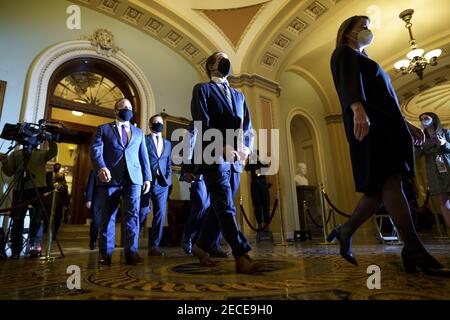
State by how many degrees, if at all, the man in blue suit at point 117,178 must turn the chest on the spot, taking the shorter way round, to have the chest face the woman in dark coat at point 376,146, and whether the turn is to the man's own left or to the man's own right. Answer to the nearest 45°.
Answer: approximately 45° to the man's own left

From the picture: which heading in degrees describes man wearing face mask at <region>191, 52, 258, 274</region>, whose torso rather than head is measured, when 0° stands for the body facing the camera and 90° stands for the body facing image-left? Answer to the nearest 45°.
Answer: approximately 315°

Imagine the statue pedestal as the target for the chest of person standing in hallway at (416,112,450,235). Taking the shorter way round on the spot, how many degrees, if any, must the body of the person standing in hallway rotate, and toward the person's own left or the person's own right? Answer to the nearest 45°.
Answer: approximately 90° to the person's own right

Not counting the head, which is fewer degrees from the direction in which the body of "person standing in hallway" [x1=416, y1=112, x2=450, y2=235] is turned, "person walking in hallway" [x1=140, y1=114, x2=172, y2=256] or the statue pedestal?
the person walking in hallway

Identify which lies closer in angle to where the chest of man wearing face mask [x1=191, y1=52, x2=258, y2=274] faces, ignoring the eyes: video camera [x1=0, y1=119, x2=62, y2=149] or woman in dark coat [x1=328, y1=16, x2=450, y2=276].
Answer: the woman in dark coat

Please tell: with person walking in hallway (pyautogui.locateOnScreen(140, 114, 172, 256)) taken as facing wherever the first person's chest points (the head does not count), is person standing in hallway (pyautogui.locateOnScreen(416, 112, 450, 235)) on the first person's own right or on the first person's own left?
on the first person's own left

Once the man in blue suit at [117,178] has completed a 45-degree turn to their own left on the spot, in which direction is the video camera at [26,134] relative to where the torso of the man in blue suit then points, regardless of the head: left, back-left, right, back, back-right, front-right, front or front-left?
back

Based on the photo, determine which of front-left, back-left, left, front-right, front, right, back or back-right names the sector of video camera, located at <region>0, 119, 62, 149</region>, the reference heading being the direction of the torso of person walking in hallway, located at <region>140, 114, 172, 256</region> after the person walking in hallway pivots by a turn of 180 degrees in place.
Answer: left

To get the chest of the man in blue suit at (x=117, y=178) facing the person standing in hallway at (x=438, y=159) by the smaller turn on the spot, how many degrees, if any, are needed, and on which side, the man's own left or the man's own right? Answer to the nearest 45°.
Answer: approximately 90° to the man's own left

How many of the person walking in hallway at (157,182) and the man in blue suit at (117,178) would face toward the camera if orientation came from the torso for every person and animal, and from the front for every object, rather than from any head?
2

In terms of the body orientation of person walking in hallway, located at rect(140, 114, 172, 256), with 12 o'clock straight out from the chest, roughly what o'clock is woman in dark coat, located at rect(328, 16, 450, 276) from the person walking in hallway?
The woman in dark coat is roughly at 11 o'clock from the person walking in hallway.
